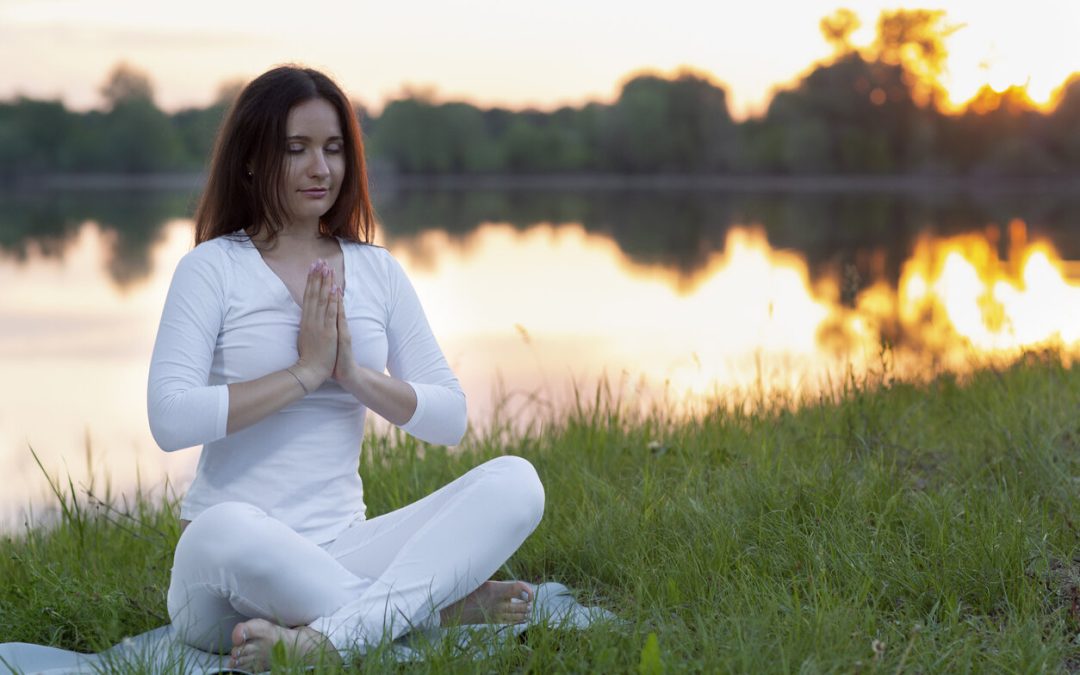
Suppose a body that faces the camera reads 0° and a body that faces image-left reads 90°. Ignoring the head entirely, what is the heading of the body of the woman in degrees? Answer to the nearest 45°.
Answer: approximately 315°
